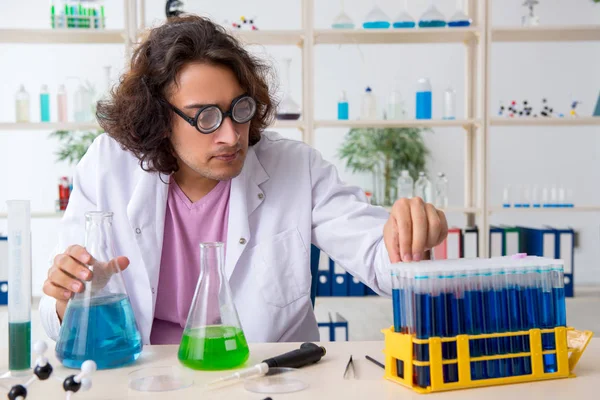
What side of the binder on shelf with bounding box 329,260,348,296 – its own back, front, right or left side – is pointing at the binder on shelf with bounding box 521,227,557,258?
left

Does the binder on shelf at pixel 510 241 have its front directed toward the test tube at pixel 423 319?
yes

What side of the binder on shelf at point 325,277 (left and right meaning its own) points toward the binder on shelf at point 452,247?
left

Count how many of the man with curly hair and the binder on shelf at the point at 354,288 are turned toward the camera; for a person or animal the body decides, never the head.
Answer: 2

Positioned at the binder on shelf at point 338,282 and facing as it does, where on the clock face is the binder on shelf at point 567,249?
the binder on shelf at point 567,249 is roughly at 9 o'clock from the binder on shelf at point 338,282.

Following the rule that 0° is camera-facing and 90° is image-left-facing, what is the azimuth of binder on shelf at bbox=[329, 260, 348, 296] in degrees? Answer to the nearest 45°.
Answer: approximately 0°
